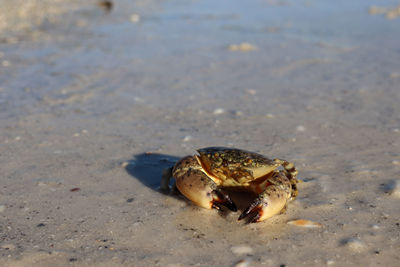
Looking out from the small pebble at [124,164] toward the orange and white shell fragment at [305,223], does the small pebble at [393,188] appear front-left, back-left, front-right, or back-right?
front-left

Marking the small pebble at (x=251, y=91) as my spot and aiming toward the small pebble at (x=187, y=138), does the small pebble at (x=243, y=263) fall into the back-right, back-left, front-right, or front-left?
front-left

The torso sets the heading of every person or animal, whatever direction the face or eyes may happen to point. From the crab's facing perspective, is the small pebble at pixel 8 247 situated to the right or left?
on its right

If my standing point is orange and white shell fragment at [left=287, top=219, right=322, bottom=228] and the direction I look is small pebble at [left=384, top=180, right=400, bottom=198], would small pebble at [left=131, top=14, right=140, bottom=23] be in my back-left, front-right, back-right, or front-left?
front-left

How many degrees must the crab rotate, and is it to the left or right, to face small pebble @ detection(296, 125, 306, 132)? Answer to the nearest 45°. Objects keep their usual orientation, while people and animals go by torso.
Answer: approximately 180°

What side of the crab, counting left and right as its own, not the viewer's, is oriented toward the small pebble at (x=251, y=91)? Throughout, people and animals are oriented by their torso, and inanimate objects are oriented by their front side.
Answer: back

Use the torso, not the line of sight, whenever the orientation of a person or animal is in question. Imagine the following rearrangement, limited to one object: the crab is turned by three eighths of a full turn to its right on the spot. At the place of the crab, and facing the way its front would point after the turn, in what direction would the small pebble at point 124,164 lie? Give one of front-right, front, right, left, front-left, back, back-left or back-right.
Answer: front

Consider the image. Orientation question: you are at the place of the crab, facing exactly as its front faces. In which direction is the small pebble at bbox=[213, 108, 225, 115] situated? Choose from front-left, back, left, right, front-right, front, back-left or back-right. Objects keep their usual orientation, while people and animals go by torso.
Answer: back

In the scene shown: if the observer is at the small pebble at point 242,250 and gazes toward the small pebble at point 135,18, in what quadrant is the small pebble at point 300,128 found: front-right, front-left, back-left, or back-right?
front-right

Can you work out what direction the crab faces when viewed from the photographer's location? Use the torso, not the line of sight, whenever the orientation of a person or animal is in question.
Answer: facing the viewer

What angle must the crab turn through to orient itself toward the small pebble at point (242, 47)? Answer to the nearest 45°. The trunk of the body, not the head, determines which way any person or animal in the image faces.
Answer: approximately 180°
